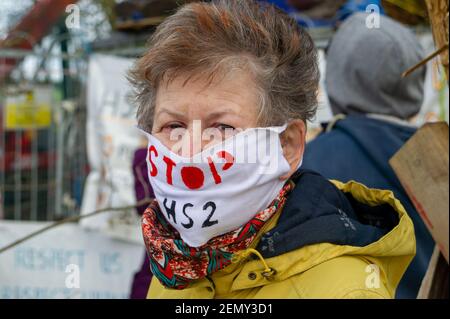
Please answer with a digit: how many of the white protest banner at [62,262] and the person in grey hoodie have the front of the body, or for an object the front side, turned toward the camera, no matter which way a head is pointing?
1

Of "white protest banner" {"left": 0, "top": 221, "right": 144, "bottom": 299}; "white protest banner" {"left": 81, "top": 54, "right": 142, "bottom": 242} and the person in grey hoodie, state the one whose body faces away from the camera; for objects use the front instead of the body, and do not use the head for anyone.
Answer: the person in grey hoodie

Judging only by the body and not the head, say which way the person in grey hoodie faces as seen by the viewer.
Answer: away from the camera

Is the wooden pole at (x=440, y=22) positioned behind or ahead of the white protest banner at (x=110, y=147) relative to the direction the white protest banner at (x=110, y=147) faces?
ahead

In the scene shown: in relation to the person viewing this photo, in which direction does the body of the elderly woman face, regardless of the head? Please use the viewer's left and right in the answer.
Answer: facing the viewer and to the left of the viewer

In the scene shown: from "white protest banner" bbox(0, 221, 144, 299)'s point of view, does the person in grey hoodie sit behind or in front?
in front

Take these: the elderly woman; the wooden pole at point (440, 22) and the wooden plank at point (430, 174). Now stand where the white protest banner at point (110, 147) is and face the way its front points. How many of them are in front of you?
3

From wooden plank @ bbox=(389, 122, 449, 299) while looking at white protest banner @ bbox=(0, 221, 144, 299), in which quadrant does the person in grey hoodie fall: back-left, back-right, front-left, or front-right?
front-right

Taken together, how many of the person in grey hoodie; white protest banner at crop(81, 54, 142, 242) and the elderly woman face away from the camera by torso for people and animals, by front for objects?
1

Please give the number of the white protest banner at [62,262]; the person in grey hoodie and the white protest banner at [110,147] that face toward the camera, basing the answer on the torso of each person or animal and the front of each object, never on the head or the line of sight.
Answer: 2

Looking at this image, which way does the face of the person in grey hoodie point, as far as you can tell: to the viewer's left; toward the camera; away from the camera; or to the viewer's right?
away from the camera

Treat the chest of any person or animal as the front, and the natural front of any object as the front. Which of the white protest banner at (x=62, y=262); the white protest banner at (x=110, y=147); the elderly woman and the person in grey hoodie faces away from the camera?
the person in grey hoodie

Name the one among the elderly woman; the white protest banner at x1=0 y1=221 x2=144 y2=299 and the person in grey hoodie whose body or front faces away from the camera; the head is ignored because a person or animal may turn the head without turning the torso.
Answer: the person in grey hoodie

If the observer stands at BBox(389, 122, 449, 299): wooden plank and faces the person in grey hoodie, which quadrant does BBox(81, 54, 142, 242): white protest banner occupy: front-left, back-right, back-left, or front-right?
front-left

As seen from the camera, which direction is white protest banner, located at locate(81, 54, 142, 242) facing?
toward the camera
